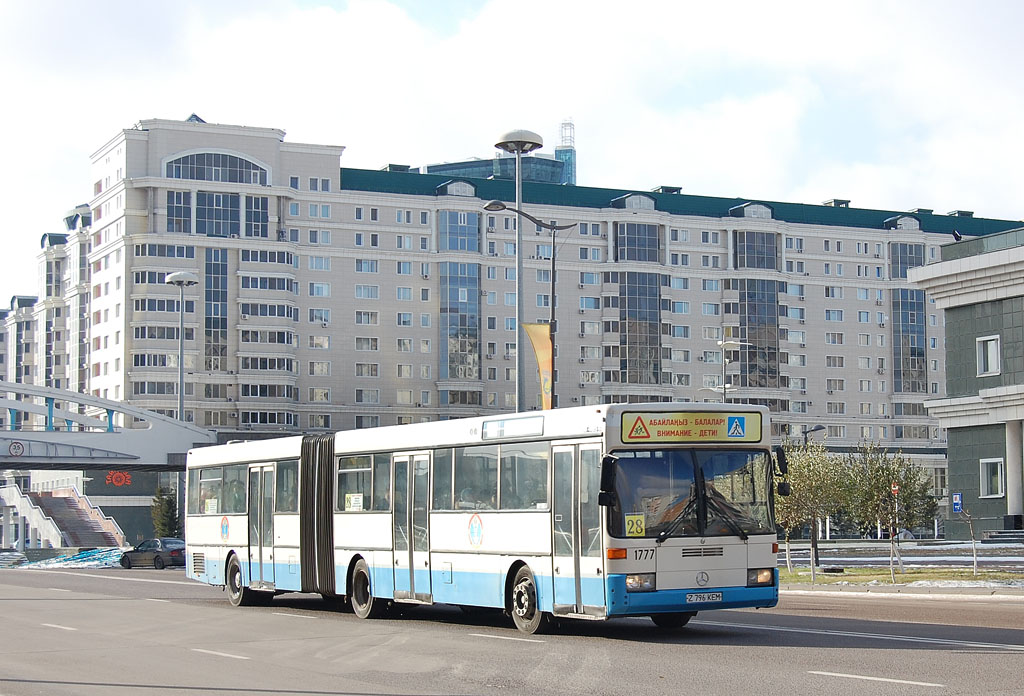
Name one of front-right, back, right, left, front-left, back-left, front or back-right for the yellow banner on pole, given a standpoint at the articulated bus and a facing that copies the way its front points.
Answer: back-left

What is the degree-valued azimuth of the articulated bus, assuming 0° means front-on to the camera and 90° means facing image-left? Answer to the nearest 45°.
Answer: approximately 315°
